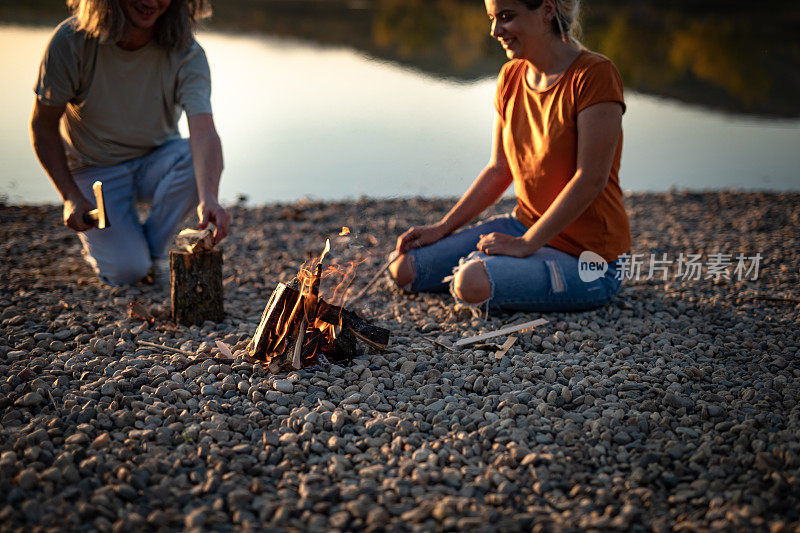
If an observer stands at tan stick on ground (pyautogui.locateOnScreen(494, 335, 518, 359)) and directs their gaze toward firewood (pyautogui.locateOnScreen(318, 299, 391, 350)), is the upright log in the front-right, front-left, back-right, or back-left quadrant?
front-right

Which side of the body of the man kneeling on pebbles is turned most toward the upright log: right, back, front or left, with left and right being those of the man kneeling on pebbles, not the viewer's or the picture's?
front

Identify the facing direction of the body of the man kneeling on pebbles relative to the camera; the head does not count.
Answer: toward the camera

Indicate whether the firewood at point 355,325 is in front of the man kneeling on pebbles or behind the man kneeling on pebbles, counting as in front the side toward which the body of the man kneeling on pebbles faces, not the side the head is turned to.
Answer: in front

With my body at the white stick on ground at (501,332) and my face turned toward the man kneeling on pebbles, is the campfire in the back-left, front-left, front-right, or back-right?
front-left

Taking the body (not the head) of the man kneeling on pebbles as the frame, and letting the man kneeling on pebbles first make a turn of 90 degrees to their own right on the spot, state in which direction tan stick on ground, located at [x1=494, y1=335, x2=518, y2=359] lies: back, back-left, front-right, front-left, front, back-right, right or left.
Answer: back-left

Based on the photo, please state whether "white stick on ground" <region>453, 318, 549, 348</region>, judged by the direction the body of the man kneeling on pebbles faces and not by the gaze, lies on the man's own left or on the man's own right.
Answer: on the man's own left

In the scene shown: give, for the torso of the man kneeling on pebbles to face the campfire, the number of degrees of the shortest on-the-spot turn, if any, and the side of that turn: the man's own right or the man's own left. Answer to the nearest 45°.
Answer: approximately 45° to the man's own left
